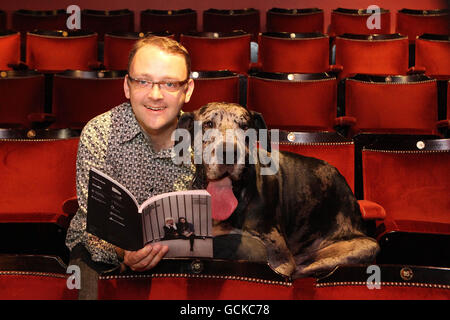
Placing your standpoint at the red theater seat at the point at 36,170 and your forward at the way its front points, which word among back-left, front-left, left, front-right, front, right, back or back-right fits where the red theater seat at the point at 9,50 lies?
back

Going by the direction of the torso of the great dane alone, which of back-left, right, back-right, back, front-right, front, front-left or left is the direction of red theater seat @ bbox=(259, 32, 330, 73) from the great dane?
back-right

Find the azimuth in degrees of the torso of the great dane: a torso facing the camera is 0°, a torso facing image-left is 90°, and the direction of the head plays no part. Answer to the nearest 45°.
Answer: approximately 45°

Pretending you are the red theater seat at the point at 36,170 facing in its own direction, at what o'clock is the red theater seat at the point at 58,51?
the red theater seat at the point at 58,51 is roughly at 6 o'clock from the red theater seat at the point at 36,170.

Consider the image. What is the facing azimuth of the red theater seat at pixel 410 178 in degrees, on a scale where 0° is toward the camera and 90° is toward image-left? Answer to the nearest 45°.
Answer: approximately 0°

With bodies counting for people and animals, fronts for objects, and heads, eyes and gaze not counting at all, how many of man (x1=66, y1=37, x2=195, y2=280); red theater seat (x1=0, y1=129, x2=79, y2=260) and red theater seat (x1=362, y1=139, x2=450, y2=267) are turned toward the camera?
3

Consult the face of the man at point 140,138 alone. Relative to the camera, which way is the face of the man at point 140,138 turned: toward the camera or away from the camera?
toward the camera

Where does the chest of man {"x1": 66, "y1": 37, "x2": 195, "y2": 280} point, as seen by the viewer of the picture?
toward the camera

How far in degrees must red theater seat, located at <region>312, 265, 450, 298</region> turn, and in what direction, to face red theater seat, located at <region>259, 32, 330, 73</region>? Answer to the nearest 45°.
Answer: approximately 180°

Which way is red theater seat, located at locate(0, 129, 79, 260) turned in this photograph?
toward the camera
